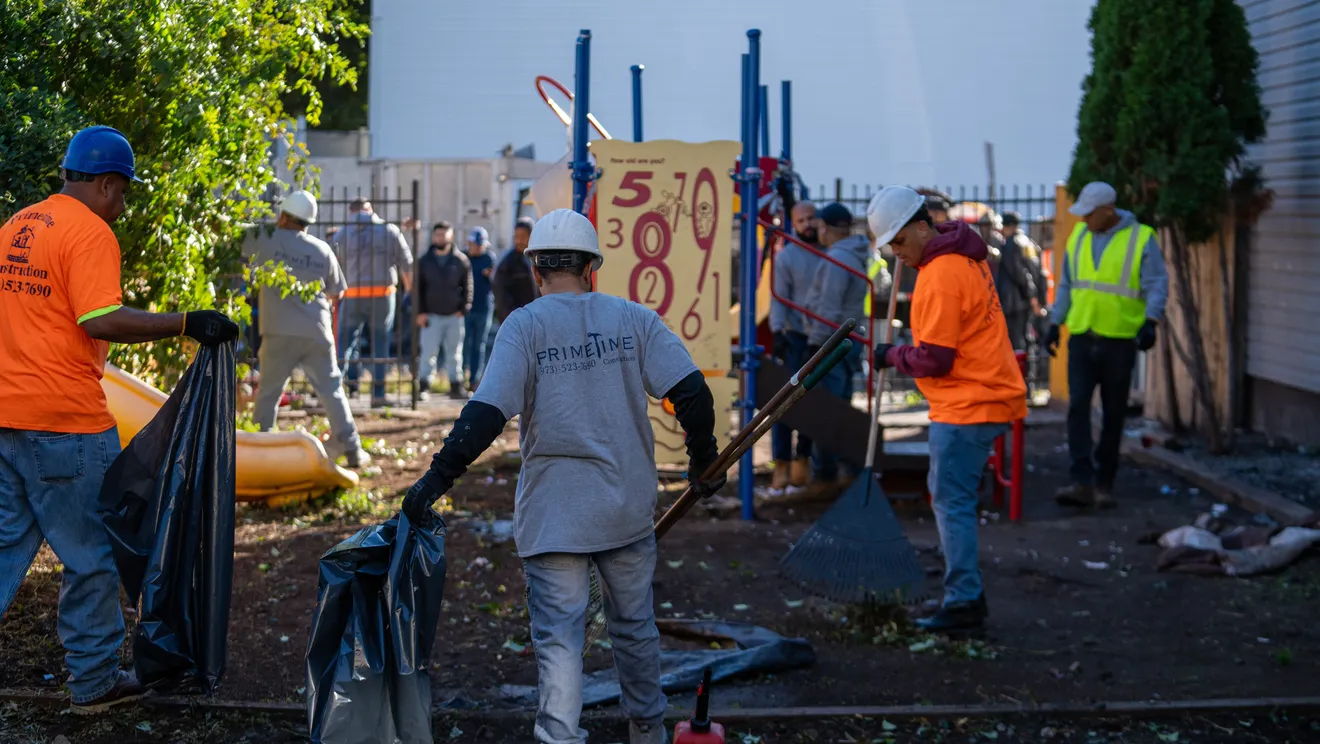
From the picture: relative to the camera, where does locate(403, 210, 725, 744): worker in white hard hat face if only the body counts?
away from the camera

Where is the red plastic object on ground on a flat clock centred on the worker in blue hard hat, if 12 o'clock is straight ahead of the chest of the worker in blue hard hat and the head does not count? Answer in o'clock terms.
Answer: The red plastic object on ground is roughly at 3 o'clock from the worker in blue hard hat.

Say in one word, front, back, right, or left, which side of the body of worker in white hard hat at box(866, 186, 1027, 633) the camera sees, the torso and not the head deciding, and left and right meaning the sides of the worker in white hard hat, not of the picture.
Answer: left

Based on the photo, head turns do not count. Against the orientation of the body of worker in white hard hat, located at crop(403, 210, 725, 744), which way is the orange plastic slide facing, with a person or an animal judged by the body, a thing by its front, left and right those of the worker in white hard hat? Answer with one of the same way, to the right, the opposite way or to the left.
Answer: to the right

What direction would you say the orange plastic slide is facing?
to the viewer's right

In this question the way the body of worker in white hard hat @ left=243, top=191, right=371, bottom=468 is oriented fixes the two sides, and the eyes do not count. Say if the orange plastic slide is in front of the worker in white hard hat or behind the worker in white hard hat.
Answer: behind

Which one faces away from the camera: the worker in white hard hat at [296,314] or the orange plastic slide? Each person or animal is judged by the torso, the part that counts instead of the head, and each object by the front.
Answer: the worker in white hard hat

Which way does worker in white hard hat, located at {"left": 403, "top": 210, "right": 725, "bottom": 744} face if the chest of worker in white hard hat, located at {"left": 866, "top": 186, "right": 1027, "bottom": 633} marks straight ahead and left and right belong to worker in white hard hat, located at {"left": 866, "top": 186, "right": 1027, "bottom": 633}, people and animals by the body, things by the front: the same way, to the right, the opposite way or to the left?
to the right

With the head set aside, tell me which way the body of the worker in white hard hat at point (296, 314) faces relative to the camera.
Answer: away from the camera
